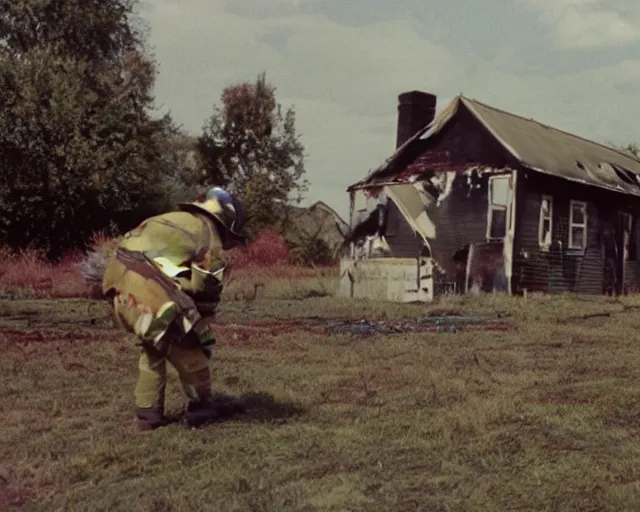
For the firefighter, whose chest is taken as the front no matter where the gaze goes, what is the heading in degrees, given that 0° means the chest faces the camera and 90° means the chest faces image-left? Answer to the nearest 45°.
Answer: approximately 270°

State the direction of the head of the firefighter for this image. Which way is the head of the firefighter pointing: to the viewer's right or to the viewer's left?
to the viewer's right

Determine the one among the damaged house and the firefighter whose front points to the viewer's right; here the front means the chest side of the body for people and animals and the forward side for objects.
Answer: the firefighter

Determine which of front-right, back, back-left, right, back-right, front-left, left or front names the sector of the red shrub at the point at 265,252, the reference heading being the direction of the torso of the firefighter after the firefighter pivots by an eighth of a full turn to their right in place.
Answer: back-left

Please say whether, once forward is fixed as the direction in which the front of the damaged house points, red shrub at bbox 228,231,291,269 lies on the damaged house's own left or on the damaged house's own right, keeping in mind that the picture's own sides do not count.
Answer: on the damaged house's own right

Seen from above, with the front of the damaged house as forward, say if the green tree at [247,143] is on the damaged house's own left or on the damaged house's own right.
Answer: on the damaged house's own right

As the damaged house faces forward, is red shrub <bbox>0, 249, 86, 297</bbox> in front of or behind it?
in front

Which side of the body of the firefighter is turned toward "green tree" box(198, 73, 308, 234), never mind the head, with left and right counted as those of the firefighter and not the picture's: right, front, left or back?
left

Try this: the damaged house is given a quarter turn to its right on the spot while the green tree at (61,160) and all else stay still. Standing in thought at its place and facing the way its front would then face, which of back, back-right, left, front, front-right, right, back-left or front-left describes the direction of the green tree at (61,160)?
front-left

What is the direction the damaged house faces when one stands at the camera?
facing the viewer and to the left of the viewer

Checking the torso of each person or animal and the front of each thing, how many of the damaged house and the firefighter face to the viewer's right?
1

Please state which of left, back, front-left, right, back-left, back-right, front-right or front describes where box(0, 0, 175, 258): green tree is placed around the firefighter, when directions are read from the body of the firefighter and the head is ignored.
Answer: left

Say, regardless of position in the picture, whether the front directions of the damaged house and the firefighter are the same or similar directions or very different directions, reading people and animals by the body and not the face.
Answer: very different directions
